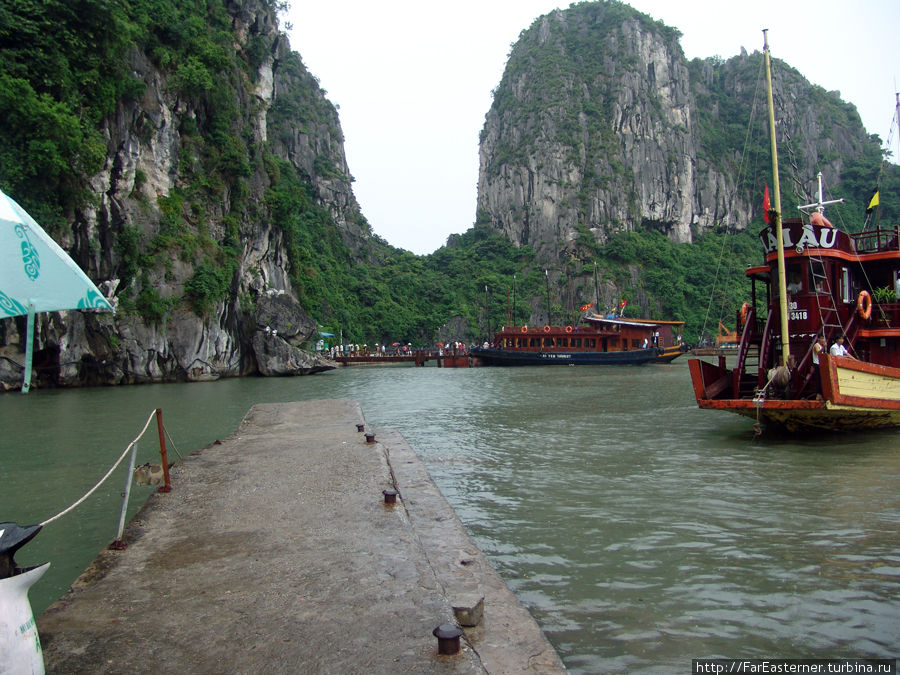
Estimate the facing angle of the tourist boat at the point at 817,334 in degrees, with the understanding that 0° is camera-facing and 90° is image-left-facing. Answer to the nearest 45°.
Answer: approximately 45°

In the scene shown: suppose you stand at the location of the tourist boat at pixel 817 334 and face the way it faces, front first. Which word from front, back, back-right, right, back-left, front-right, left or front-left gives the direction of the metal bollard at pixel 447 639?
front-left

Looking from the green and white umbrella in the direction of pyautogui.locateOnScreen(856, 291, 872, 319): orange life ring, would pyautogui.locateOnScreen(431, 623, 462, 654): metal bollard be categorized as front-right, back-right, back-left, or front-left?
front-right

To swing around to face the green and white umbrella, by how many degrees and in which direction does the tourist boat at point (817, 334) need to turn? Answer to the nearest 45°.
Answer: approximately 45° to its left

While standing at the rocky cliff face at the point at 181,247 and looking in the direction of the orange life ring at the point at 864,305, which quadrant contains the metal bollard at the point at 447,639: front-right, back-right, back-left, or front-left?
front-right

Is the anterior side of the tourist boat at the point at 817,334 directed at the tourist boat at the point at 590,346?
no

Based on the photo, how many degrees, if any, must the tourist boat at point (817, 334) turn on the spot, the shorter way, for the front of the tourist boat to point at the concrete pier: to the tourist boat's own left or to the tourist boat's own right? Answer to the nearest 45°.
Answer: approximately 45° to the tourist boat's own left
